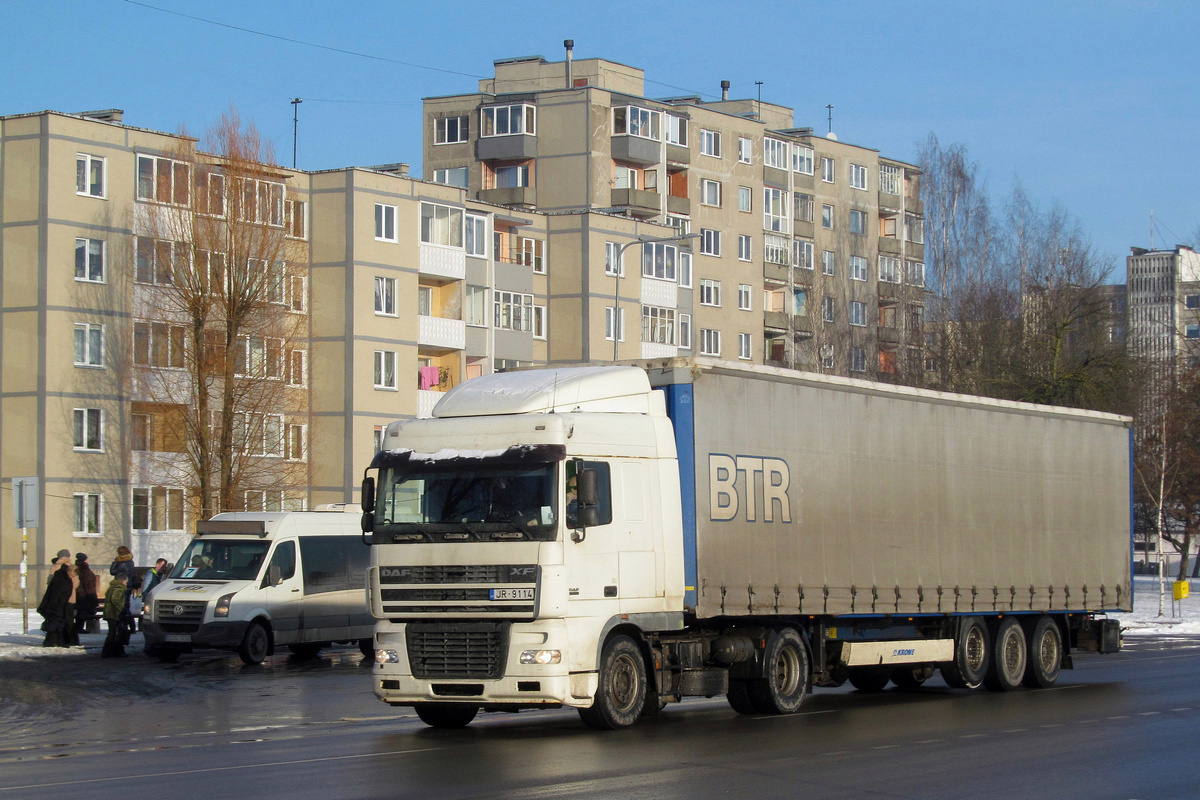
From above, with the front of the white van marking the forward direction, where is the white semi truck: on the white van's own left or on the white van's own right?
on the white van's own left

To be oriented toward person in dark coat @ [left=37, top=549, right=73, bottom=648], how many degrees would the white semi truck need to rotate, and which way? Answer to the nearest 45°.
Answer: approximately 90° to its right

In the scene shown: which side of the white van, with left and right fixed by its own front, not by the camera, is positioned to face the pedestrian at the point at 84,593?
right

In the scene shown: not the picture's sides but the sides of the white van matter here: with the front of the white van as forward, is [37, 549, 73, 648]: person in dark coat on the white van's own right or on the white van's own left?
on the white van's own right

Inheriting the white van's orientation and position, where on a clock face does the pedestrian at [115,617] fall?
The pedestrian is roughly at 2 o'clock from the white van.

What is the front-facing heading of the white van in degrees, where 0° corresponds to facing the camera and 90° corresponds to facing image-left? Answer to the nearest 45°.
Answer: approximately 45°

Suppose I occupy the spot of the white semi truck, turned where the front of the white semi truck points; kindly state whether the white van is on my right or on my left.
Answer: on my right

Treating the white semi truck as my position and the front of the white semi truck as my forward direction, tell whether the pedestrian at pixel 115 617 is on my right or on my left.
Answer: on my right

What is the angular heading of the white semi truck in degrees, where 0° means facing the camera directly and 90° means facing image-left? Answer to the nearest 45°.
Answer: approximately 45°

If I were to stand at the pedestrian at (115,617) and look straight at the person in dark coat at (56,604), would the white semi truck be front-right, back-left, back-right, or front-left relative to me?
back-left
